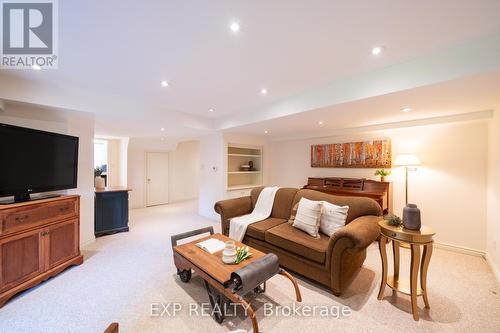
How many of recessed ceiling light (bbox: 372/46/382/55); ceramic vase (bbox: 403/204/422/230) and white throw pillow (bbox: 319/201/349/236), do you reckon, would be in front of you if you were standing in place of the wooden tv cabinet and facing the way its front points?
3

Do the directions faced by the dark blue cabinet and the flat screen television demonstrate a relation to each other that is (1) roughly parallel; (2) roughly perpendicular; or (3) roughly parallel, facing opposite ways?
roughly parallel

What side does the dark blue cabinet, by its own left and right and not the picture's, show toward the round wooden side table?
front

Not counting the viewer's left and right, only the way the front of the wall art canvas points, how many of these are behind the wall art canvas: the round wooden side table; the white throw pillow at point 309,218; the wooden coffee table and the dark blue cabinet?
0

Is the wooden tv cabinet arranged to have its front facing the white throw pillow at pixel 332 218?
yes

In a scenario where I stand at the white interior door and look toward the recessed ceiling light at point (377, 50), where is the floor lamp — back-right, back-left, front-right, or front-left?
front-left

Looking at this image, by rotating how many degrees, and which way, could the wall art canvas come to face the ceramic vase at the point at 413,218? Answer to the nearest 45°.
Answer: approximately 45° to its left

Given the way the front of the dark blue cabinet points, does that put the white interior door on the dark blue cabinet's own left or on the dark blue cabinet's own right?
on the dark blue cabinet's own left

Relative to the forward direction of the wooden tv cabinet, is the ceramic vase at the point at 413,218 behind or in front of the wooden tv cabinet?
in front

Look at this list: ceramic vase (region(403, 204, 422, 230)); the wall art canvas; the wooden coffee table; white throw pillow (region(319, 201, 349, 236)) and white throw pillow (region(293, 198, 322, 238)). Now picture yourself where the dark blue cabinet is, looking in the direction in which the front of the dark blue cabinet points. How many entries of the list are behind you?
0

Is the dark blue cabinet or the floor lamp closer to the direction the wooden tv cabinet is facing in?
the floor lamp

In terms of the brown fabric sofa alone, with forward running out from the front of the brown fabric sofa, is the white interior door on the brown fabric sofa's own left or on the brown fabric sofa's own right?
on the brown fabric sofa's own right

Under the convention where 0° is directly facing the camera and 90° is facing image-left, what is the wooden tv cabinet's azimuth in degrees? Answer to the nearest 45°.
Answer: approximately 315°

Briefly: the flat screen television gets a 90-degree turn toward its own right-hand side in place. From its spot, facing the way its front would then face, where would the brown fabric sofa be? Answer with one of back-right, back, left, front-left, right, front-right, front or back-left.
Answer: left

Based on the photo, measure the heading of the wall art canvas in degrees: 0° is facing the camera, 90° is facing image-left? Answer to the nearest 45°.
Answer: approximately 45°

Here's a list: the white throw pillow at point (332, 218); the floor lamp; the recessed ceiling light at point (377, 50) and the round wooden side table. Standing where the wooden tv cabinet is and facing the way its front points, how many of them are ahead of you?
4

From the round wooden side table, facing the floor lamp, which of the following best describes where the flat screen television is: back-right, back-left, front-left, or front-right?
back-left

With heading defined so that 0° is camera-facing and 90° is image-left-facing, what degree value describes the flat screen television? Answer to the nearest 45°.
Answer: approximately 315°

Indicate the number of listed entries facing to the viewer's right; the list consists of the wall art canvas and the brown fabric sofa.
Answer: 0

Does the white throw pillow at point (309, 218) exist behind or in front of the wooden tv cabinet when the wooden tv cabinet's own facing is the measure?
in front

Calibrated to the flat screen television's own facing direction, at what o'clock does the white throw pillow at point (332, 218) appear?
The white throw pillow is roughly at 12 o'clock from the flat screen television.

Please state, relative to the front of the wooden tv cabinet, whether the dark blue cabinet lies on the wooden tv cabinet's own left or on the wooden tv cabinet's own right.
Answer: on the wooden tv cabinet's own left
